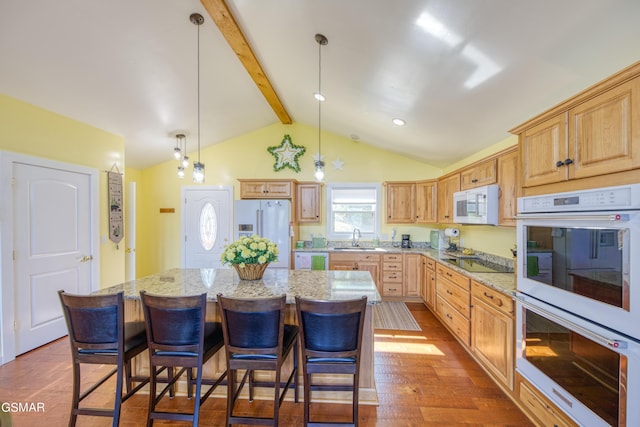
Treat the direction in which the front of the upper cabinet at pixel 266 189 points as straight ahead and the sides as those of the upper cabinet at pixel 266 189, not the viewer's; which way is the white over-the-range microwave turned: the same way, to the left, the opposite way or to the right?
to the right

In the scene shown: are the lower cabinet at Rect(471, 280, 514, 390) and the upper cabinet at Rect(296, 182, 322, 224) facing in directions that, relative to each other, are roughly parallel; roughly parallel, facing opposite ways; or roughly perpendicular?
roughly perpendicular

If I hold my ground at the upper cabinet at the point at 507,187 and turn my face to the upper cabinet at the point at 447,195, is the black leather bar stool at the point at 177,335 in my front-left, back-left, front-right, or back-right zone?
back-left

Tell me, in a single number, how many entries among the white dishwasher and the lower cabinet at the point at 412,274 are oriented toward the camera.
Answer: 2

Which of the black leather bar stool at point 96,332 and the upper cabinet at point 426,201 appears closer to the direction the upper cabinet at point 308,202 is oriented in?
the black leather bar stool

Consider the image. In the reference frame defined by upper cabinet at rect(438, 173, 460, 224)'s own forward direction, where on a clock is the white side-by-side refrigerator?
The white side-by-side refrigerator is roughly at 1 o'clock from the upper cabinet.

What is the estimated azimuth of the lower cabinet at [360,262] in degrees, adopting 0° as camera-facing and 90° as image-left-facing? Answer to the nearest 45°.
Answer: approximately 0°

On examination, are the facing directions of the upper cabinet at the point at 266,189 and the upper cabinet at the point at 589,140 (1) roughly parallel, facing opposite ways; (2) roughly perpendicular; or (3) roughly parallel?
roughly perpendicular

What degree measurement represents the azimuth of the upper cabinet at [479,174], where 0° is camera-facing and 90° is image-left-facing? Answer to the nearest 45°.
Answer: approximately 45°

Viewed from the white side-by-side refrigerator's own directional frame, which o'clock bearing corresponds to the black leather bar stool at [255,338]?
The black leather bar stool is roughly at 12 o'clock from the white side-by-side refrigerator.
